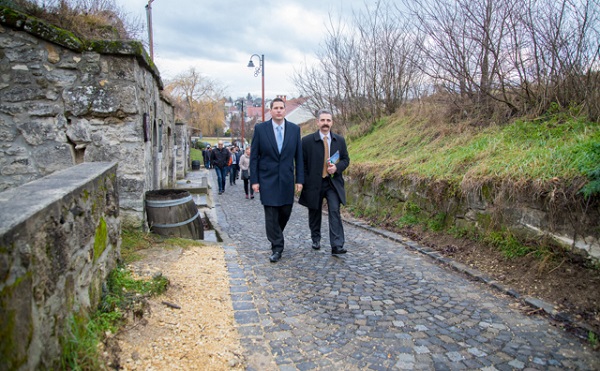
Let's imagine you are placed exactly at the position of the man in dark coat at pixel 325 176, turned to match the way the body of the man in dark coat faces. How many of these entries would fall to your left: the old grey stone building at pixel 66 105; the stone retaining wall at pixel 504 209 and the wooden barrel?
1

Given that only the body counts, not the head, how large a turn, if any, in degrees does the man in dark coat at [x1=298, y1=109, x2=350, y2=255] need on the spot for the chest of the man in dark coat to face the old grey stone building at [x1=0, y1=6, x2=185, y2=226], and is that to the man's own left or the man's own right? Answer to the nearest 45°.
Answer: approximately 90° to the man's own right

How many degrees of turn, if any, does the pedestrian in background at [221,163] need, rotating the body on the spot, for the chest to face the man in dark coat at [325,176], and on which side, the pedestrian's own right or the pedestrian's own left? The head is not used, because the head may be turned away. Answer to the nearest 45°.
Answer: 0° — they already face them

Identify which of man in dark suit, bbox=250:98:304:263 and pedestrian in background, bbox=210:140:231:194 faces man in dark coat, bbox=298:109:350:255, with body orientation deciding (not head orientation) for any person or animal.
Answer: the pedestrian in background

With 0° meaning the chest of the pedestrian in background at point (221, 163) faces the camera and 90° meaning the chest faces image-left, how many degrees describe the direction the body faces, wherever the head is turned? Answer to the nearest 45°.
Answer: approximately 0°

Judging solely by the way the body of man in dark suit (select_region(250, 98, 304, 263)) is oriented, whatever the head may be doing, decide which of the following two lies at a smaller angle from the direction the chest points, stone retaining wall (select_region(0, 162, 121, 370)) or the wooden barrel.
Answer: the stone retaining wall

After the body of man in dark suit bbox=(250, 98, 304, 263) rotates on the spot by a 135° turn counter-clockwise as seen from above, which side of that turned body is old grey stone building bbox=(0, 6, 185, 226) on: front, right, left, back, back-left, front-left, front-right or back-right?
back-left

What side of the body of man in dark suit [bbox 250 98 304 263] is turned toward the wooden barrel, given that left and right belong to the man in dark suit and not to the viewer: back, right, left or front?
right
